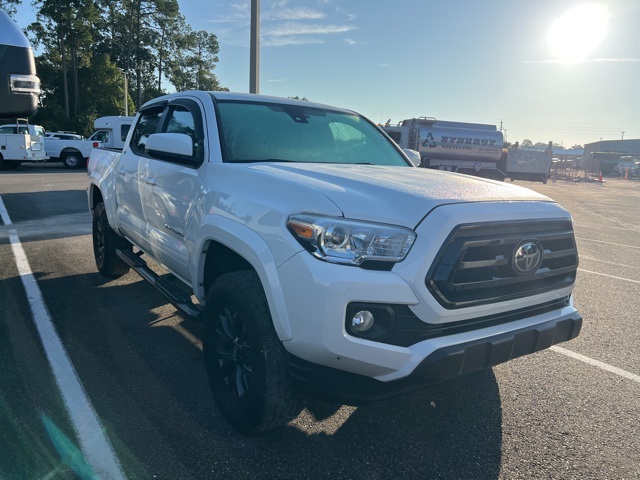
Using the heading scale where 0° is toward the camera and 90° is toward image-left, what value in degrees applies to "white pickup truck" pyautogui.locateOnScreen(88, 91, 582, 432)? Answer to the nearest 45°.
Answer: approximately 315°

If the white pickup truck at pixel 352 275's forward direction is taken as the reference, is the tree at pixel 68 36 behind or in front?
behind

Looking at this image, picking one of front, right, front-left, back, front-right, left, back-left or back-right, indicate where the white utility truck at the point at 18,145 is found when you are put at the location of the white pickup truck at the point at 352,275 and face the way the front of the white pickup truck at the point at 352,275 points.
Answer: back

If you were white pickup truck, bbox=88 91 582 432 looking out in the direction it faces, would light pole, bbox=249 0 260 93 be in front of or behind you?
behind

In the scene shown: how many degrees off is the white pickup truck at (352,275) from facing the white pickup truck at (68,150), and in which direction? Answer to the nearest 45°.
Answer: approximately 180°
